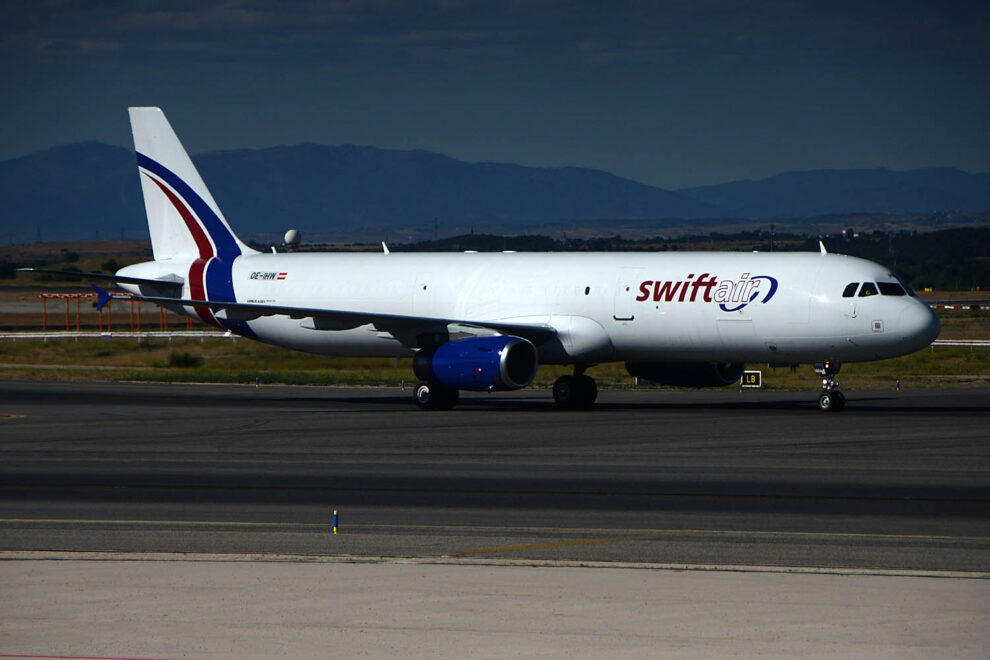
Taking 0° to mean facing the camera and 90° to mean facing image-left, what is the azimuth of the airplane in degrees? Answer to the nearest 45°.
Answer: approximately 315°
